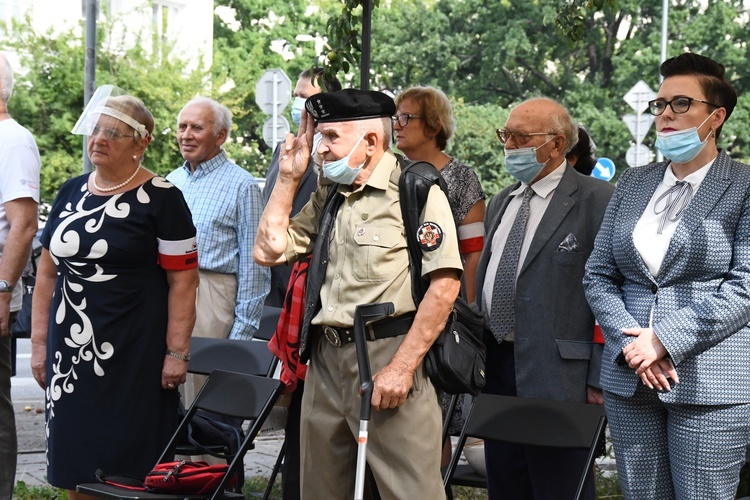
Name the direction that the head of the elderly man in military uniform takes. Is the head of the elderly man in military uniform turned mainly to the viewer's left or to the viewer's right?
to the viewer's left

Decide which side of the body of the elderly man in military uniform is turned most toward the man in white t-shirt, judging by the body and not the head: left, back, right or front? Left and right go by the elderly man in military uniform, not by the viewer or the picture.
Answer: right

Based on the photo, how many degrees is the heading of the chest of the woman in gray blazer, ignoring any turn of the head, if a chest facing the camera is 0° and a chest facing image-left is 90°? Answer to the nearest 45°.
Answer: approximately 45°

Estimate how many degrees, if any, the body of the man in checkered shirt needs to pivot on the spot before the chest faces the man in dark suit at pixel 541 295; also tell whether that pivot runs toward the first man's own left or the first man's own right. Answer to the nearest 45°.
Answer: approximately 90° to the first man's own left

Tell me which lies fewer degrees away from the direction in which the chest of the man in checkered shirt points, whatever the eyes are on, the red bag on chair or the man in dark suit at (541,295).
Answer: the red bag on chair
